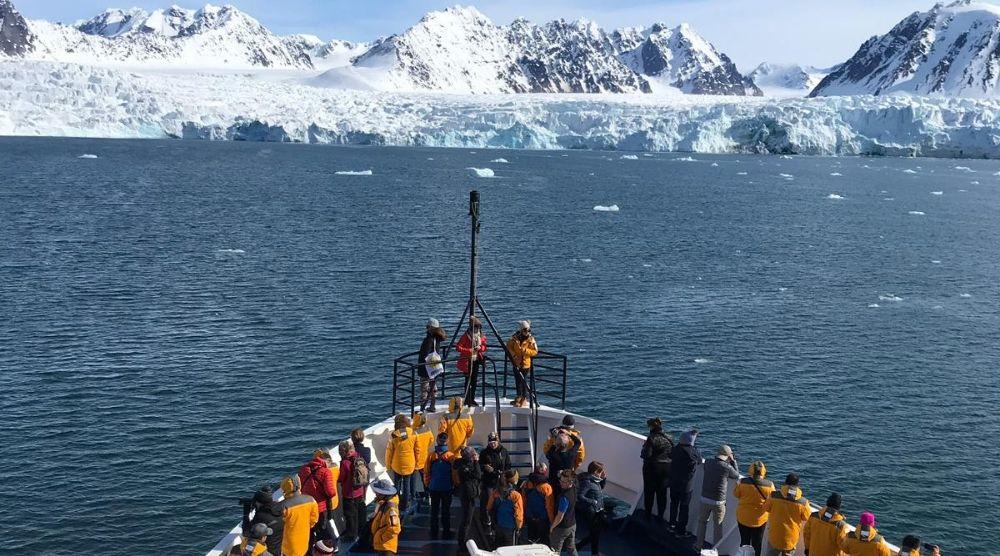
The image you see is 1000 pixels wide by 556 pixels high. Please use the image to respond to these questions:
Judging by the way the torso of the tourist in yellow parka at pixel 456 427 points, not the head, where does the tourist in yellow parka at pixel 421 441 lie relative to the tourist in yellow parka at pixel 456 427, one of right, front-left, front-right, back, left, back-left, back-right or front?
left

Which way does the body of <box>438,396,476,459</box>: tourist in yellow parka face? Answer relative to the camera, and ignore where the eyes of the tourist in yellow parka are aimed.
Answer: away from the camera

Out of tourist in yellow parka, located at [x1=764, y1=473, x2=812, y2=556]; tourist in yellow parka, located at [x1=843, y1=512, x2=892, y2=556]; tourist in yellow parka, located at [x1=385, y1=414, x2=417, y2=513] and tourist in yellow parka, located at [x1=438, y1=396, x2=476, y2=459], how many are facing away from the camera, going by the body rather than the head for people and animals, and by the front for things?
4

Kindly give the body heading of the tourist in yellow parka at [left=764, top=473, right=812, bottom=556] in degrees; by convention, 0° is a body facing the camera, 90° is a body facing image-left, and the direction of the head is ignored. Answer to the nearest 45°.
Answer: approximately 180°

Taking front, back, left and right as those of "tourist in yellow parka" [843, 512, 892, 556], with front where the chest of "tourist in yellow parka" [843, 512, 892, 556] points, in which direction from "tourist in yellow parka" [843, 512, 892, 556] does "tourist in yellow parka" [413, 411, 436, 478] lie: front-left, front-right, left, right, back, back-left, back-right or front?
left

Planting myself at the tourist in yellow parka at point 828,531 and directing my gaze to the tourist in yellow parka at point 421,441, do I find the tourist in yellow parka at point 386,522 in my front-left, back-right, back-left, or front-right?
front-left

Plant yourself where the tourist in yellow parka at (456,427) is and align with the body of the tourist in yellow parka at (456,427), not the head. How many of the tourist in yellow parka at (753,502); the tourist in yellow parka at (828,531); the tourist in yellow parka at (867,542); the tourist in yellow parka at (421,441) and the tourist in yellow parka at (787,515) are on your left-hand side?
1

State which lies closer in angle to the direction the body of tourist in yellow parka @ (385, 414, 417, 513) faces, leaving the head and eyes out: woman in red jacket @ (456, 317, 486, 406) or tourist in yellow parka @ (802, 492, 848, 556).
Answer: the woman in red jacket

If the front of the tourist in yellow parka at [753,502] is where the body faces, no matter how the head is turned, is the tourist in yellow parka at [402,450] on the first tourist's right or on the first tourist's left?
on the first tourist's left

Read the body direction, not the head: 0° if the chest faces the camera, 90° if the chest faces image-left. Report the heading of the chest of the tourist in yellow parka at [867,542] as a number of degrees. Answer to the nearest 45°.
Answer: approximately 180°

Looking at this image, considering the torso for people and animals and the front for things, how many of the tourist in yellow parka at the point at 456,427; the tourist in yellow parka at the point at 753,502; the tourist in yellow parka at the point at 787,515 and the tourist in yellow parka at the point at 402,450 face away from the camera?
4

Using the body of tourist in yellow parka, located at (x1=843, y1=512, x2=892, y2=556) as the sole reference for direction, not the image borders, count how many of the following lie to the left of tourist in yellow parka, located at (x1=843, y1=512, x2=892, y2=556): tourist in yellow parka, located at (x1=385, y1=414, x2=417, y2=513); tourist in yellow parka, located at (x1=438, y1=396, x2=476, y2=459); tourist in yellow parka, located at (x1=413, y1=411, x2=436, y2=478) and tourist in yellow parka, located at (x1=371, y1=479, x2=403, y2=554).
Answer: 4

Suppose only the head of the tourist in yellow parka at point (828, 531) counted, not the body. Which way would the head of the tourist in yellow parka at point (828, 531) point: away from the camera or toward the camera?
away from the camera

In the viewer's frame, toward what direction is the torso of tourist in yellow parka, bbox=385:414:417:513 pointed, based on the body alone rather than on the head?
away from the camera

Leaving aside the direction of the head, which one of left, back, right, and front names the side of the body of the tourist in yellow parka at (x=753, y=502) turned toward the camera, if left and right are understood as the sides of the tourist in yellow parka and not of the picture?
back
